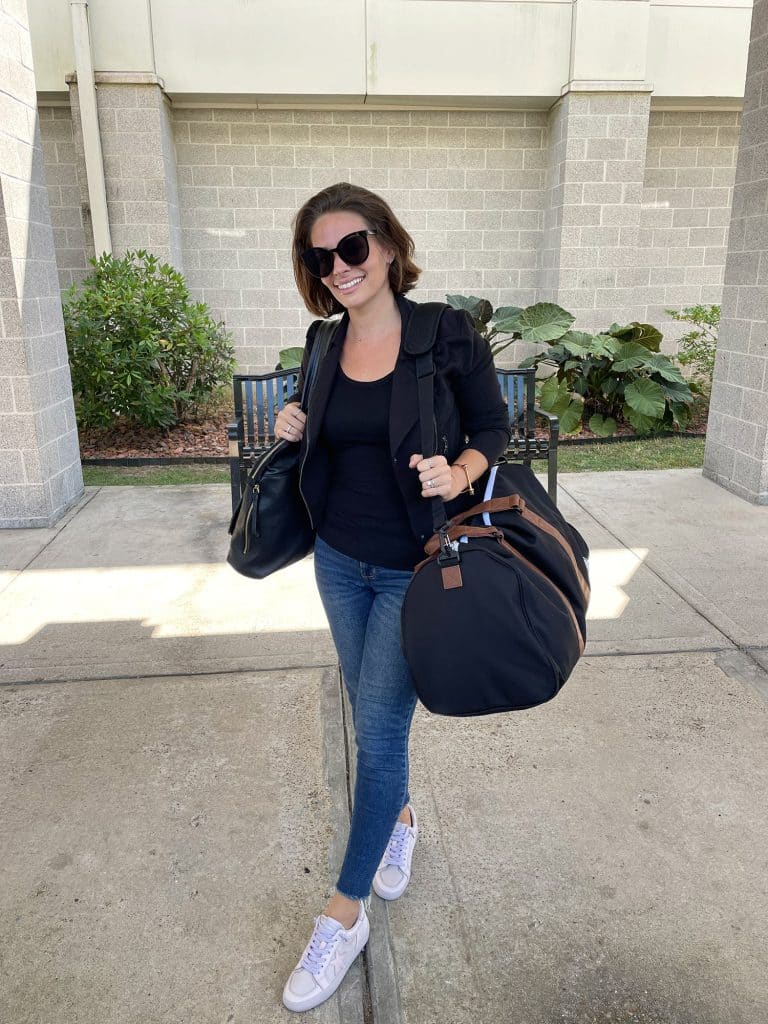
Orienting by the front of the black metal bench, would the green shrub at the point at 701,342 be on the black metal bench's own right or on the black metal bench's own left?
on the black metal bench's own left

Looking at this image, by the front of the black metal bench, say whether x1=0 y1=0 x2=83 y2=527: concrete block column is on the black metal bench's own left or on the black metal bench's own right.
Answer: on the black metal bench's own right

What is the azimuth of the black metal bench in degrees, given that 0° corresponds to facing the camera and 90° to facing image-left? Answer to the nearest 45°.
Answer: approximately 0°

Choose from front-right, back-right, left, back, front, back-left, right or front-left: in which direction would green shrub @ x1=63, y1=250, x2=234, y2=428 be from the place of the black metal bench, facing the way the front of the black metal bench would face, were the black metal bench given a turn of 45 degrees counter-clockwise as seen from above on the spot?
back

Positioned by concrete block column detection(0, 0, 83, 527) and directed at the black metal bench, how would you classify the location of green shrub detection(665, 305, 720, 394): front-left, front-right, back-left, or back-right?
front-left

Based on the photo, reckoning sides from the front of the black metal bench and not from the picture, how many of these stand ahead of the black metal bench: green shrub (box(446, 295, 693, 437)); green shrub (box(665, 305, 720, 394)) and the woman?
1

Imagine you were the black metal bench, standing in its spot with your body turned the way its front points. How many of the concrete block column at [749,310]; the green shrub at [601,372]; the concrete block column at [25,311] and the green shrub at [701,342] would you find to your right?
1

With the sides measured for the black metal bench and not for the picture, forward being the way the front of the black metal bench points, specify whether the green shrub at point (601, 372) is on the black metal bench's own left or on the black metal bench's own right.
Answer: on the black metal bench's own left

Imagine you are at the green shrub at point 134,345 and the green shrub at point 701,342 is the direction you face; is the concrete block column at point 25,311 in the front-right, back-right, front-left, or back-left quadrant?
back-right

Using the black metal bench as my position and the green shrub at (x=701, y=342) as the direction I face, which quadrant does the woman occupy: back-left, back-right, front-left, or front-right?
back-right

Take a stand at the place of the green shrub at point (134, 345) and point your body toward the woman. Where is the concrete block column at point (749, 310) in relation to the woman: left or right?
left

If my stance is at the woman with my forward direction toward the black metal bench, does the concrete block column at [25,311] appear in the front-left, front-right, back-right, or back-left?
front-left

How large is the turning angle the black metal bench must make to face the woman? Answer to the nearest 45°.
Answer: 0° — it already faces them

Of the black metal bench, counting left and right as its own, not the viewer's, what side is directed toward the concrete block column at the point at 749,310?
left
